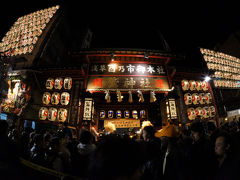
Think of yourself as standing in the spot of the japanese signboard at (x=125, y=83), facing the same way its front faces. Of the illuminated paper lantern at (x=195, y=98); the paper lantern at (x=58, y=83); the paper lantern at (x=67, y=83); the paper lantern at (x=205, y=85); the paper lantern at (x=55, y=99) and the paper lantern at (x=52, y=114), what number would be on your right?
4

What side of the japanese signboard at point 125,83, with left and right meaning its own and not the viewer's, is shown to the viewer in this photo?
front

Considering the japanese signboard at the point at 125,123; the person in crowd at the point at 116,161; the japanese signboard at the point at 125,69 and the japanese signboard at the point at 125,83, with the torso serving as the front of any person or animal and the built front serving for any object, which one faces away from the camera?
the person in crowd

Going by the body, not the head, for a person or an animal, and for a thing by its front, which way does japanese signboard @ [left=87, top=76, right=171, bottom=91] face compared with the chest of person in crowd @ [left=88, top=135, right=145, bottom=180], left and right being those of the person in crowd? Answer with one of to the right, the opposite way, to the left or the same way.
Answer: the opposite way

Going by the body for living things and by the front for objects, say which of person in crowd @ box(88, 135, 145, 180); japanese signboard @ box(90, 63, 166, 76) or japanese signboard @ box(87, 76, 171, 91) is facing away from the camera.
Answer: the person in crowd

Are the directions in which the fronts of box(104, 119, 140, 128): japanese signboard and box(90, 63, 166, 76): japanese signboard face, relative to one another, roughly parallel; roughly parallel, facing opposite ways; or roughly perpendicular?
roughly parallel

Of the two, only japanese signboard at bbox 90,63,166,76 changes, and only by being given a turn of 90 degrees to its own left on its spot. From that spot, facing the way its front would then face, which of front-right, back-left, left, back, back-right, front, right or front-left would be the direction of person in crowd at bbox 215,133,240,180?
right

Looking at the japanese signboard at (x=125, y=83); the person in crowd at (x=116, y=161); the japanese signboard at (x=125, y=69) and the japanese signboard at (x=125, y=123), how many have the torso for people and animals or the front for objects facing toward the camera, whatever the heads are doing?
3

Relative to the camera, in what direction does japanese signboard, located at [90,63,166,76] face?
facing the viewer

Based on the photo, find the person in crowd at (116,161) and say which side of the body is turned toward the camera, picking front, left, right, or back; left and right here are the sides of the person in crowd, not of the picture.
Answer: back

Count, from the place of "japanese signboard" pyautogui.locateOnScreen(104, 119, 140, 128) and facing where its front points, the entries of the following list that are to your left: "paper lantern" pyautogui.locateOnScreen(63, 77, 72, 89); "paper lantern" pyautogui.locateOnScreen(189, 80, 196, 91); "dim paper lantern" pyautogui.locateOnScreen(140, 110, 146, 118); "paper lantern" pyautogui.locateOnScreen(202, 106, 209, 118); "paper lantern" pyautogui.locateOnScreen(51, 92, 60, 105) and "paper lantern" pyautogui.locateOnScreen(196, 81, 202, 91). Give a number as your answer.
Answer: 4

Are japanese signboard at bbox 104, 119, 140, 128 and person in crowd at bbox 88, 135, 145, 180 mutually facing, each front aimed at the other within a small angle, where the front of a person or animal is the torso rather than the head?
yes

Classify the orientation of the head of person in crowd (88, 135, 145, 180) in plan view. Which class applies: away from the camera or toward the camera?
away from the camera

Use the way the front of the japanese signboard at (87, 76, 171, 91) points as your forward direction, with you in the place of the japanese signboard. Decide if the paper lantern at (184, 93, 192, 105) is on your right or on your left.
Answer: on your left

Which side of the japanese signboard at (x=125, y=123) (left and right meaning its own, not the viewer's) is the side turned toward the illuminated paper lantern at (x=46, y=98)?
right

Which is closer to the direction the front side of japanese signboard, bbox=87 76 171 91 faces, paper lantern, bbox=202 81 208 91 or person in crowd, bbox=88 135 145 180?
the person in crowd

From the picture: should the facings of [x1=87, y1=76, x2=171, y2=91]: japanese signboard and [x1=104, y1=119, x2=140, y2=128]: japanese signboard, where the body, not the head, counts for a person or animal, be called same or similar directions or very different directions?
same or similar directions

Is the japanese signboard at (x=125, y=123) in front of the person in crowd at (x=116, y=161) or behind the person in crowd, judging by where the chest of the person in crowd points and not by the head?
in front

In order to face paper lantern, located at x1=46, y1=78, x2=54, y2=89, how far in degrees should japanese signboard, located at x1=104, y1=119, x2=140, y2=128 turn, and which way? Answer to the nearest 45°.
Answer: approximately 90° to its right

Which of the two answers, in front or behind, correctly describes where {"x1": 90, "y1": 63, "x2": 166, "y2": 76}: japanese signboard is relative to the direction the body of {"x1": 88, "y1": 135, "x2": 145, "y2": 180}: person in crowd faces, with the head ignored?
in front

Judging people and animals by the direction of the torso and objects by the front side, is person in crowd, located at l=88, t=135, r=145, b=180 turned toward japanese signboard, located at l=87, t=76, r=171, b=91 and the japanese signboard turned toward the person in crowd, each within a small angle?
yes
